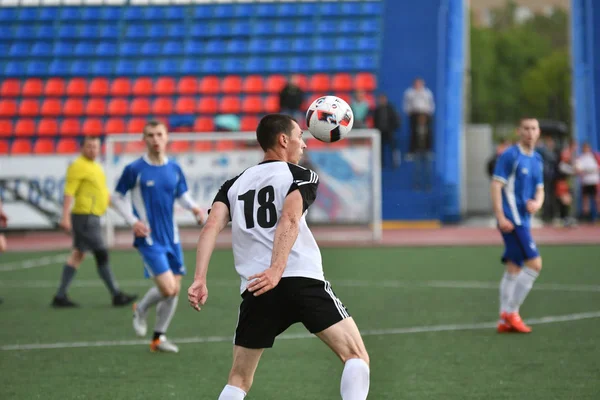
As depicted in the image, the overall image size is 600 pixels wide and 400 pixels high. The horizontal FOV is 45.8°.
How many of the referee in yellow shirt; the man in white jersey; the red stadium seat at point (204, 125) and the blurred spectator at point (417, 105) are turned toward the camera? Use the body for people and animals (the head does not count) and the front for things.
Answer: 2

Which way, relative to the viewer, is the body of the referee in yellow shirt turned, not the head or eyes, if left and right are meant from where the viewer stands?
facing to the right of the viewer

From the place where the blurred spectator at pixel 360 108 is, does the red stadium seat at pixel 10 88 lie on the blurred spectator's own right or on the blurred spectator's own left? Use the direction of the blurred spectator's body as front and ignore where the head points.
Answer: on the blurred spectator's own right

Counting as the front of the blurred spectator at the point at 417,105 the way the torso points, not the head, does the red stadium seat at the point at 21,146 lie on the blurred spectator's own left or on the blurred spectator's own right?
on the blurred spectator's own right

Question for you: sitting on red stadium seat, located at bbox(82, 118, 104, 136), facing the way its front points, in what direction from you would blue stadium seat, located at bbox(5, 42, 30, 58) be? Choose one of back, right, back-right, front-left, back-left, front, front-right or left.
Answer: back-right

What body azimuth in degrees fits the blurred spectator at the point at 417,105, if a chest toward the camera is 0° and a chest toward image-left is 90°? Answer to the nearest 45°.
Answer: approximately 0°

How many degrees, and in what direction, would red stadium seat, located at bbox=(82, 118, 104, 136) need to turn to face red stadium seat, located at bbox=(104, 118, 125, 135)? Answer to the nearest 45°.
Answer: approximately 90° to its left
